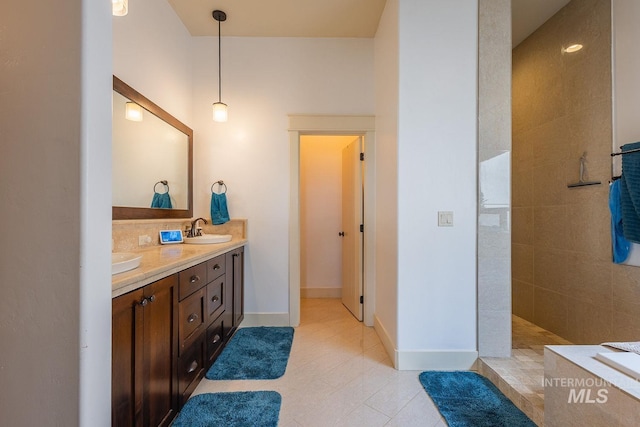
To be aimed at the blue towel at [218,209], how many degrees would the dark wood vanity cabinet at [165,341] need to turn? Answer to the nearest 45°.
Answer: approximately 135° to its left

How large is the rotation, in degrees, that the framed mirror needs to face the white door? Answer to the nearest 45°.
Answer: approximately 45° to its left

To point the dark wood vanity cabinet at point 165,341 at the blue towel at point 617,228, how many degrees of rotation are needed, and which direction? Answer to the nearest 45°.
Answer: approximately 45° to its left

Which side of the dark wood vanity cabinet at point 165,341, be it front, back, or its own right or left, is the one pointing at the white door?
left

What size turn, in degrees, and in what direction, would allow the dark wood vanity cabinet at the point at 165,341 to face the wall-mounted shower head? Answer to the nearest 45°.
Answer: approximately 45° to its left

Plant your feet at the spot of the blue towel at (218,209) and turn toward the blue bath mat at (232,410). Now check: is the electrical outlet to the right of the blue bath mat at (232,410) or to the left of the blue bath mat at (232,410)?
right

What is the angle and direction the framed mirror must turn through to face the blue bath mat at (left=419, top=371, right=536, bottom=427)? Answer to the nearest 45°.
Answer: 0° — it already faces it

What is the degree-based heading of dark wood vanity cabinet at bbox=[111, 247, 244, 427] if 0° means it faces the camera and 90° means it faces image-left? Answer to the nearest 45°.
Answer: approximately 315°

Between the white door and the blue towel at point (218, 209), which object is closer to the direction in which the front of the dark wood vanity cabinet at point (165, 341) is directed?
the white door

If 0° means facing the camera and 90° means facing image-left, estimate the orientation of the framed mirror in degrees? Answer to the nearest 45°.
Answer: approximately 315°

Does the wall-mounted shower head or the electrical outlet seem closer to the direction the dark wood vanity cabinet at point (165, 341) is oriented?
the wall-mounted shower head

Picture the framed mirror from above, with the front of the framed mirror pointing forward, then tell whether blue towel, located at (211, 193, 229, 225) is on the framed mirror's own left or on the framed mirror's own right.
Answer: on the framed mirror's own left
